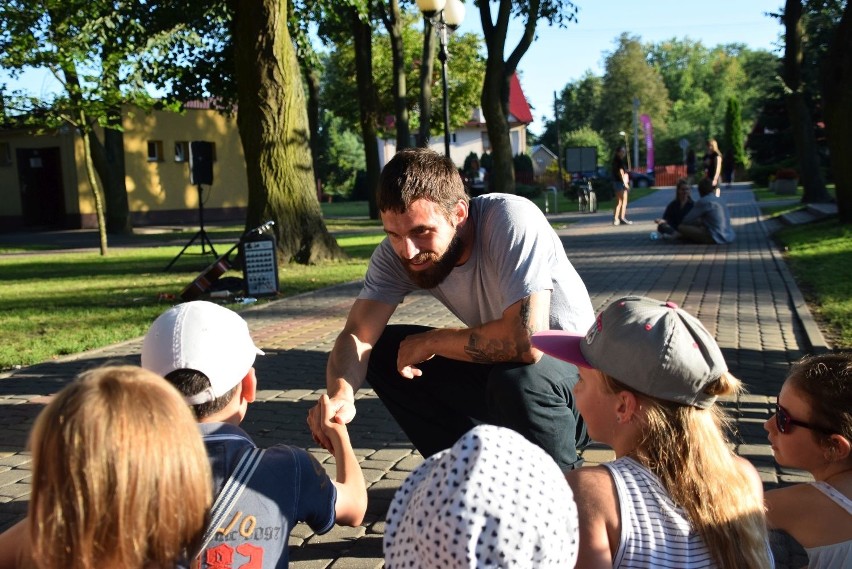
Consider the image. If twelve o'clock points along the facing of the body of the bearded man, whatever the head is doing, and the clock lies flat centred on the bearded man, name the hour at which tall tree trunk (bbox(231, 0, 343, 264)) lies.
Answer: The tall tree trunk is roughly at 4 o'clock from the bearded man.

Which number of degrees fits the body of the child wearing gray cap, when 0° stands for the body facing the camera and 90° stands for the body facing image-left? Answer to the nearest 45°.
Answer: approximately 135°

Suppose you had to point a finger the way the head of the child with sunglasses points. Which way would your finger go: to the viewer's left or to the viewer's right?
to the viewer's left

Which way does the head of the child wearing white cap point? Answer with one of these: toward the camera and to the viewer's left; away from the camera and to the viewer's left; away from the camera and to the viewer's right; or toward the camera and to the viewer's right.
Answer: away from the camera and to the viewer's right

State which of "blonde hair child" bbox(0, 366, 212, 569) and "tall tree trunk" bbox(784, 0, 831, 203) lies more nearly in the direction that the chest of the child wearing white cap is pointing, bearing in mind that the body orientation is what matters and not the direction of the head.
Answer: the tall tree trunk

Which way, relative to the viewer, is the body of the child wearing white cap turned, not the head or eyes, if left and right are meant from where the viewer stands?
facing away from the viewer and to the right of the viewer

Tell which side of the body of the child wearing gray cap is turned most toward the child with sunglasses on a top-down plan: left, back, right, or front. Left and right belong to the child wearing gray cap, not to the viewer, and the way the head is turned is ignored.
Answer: right

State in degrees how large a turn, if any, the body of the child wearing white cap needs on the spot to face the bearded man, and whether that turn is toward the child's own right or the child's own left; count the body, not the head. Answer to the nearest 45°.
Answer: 0° — they already face them

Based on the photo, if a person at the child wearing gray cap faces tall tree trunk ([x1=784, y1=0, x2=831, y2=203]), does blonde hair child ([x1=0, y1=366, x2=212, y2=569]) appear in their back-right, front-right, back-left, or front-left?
back-left

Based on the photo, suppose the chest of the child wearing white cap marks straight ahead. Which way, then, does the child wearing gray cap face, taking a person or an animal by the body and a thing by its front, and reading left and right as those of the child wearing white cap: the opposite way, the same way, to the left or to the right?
to the left
